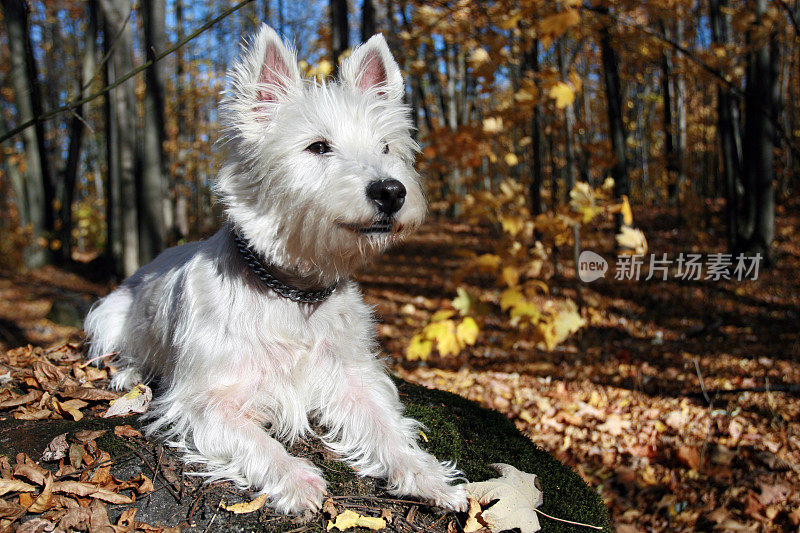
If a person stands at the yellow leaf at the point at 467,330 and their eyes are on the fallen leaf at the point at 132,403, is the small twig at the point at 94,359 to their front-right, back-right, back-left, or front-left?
front-right

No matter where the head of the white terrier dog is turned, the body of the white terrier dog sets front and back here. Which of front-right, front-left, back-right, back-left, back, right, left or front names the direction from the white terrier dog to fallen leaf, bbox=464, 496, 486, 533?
front

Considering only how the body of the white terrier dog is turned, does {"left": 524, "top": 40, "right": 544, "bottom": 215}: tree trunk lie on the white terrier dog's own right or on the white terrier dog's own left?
on the white terrier dog's own left

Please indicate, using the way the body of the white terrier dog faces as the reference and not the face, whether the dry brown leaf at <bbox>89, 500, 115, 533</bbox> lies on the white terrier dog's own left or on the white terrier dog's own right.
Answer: on the white terrier dog's own right

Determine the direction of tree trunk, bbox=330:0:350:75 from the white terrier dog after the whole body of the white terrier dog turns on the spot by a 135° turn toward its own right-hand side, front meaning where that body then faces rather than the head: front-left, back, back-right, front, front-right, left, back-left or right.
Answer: right

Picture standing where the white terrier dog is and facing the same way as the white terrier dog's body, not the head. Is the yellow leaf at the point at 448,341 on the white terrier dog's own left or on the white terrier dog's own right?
on the white terrier dog's own left

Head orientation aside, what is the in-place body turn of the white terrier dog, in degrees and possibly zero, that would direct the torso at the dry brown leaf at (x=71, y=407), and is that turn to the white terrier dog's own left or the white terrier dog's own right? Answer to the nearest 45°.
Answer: approximately 180°

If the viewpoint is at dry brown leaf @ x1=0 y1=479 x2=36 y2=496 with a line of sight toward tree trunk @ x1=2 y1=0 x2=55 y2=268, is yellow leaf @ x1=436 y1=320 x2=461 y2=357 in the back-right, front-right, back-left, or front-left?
front-right

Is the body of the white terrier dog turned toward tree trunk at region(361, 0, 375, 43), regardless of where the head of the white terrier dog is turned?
no

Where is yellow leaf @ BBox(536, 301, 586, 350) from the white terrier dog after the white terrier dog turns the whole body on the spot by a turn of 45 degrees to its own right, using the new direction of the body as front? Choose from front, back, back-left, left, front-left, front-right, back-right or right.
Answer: back-left

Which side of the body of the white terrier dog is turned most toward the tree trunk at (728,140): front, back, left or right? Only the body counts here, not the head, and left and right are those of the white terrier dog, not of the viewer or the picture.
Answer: left

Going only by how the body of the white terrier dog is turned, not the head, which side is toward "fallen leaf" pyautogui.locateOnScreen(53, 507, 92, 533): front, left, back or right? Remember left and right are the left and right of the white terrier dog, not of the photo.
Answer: right

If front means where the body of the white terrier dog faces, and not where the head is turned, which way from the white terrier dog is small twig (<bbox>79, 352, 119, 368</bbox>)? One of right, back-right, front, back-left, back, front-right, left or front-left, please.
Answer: back

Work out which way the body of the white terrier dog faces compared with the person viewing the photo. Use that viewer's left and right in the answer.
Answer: facing the viewer and to the right of the viewer

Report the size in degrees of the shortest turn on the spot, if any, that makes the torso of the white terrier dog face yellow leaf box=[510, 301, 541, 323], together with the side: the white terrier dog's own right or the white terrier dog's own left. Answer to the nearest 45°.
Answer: approximately 90° to the white terrier dog's own left

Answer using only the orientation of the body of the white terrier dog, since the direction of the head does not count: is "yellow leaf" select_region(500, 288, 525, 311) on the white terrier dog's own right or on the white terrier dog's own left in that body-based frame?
on the white terrier dog's own left
